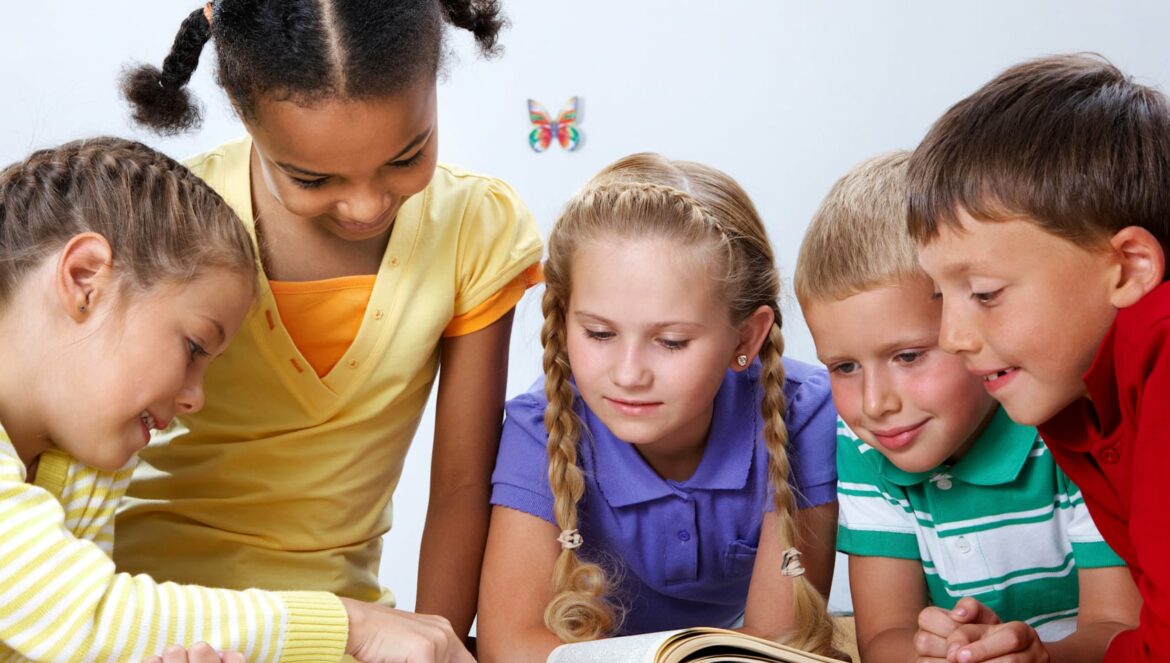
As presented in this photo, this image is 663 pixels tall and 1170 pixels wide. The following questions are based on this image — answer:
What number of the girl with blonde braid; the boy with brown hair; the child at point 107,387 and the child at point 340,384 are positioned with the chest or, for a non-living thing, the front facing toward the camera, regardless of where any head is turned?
2

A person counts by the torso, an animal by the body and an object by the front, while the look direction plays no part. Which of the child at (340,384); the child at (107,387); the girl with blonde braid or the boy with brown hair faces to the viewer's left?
the boy with brown hair

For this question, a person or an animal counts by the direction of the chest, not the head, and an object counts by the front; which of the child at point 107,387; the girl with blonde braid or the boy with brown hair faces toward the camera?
the girl with blonde braid

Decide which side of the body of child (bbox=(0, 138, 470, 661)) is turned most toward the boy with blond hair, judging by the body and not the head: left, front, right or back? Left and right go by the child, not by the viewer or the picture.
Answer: front

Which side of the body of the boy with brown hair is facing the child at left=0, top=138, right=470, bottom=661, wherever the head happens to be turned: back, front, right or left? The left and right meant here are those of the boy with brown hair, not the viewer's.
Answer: front

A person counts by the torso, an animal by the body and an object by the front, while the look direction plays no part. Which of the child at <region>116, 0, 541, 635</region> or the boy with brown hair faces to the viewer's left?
the boy with brown hair

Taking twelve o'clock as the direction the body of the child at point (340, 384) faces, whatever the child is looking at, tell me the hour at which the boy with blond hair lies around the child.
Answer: The boy with blond hair is roughly at 10 o'clock from the child.

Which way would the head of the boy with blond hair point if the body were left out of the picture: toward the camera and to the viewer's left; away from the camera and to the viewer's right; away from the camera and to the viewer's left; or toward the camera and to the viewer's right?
toward the camera and to the viewer's left

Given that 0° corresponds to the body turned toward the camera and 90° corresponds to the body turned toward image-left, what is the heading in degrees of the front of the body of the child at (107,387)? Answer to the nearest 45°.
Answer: approximately 270°

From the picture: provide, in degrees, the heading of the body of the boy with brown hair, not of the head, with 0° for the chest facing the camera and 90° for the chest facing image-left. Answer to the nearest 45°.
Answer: approximately 90°

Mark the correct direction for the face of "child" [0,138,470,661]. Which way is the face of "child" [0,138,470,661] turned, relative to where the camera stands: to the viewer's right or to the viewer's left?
to the viewer's right
